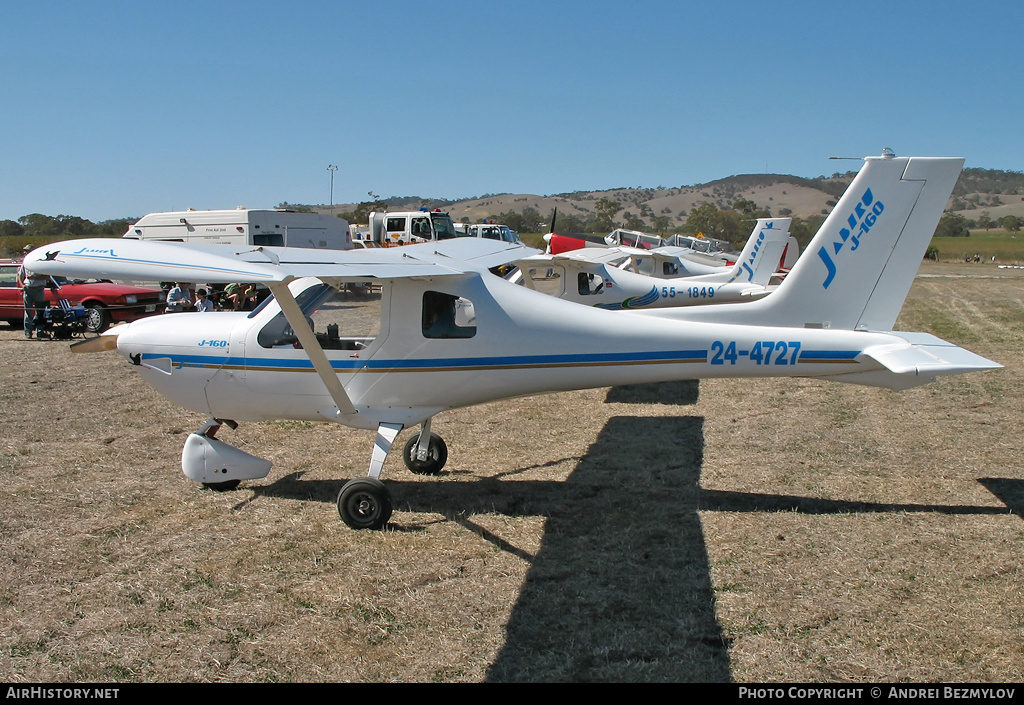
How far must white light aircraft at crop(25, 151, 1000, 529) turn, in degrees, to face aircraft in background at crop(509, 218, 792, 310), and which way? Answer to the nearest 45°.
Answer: approximately 90° to its right

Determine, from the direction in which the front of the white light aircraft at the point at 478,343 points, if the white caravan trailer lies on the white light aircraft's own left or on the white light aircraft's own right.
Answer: on the white light aircraft's own right

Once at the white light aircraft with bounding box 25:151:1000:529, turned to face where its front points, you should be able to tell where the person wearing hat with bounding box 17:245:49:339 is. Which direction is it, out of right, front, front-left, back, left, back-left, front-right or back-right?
front-right

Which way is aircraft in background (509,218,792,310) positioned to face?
to the viewer's left

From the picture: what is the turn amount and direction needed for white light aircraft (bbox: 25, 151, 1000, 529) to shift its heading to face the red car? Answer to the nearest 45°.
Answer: approximately 45° to its right

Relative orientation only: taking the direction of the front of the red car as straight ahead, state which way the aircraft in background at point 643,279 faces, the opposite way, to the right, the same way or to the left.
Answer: the opposite way

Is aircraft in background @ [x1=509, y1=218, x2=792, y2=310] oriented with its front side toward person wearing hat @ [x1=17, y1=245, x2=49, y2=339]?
yes

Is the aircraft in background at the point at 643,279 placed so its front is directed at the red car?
yes

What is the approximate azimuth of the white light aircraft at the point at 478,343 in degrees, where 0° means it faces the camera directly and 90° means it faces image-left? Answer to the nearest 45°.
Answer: approximately 90°

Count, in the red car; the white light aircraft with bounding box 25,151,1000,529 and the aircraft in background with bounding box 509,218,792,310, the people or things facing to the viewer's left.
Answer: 2

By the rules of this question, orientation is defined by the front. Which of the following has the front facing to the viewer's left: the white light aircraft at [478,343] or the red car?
the white light aircraft

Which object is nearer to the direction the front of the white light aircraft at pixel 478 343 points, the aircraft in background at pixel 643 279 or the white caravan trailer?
the white caravan trailer

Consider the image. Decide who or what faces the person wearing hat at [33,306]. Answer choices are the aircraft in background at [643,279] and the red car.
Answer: the aircraft in background

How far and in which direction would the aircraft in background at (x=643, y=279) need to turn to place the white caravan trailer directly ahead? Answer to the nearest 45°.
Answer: approximately 45° to its right

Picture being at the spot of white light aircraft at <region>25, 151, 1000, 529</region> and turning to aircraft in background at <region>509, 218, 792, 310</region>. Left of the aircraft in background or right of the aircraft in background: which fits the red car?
left
